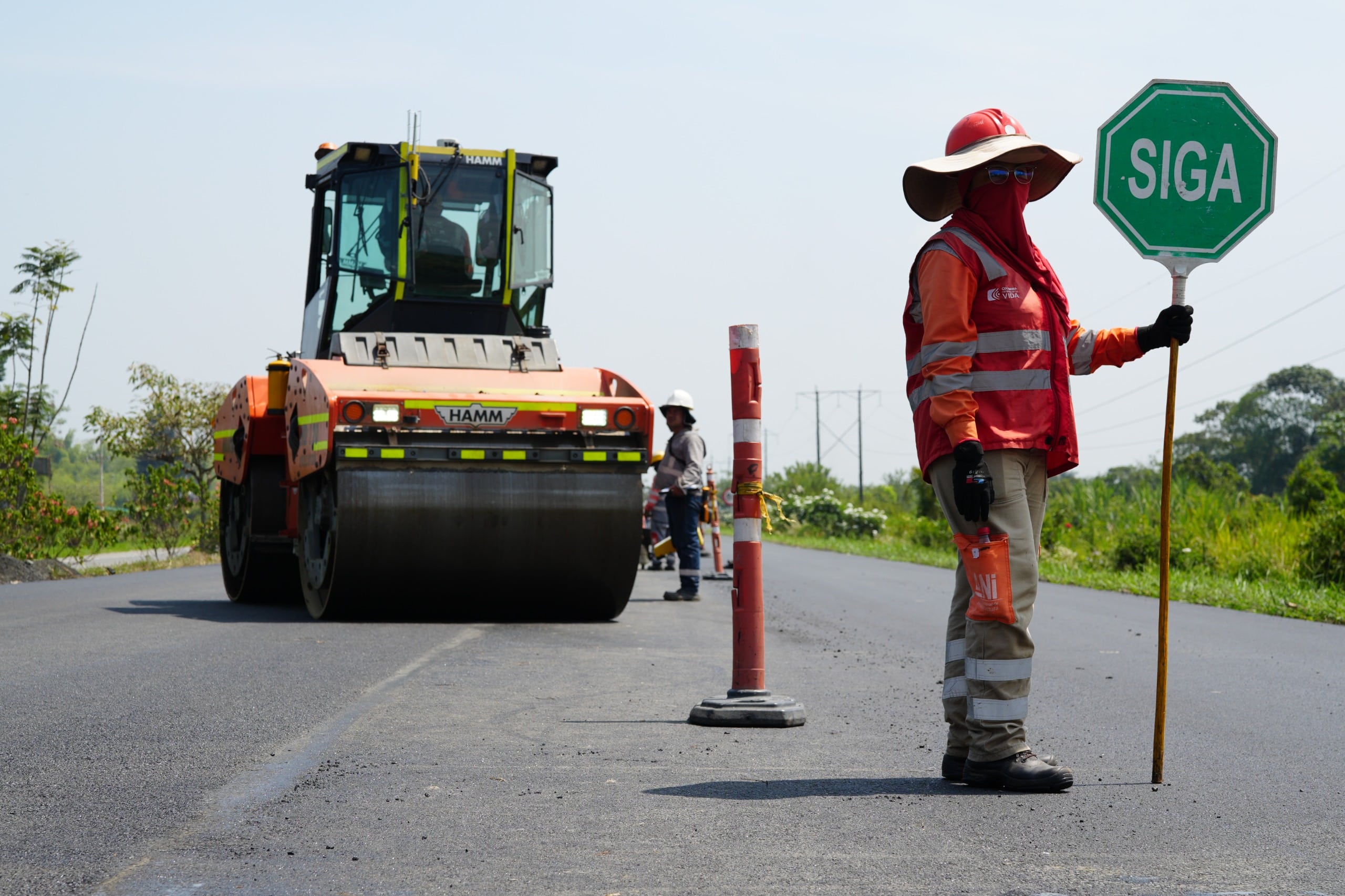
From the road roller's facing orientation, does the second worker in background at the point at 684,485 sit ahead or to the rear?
to the rear

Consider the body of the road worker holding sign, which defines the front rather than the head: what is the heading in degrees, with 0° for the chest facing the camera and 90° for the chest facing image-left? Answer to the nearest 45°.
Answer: approximately 315°

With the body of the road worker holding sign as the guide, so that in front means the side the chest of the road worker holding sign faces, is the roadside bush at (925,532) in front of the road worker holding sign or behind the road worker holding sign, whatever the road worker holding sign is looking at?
behind

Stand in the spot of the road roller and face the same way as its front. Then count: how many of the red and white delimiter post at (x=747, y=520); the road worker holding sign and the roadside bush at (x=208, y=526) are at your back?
1

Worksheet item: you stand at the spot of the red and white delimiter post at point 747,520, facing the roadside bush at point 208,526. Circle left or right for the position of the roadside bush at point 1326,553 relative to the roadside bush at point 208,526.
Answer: right

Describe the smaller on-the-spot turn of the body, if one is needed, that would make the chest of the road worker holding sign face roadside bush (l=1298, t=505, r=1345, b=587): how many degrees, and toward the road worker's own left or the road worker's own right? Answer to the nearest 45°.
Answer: approximately 135° to the road worker's own left

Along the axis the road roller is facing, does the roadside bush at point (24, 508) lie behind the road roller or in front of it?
behind

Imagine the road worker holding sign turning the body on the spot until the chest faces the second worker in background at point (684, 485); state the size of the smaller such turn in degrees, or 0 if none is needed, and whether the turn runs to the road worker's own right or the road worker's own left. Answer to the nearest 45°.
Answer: approximately 135° to the road worker's own left

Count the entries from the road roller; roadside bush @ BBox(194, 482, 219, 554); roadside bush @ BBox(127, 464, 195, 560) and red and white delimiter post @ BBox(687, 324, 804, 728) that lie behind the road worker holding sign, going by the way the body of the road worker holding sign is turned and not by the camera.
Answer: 4

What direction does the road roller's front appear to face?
toward the camera
